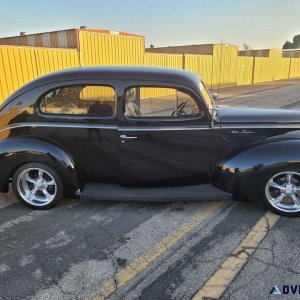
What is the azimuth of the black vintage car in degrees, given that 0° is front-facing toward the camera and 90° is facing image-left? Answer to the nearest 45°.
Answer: approximately 270°
